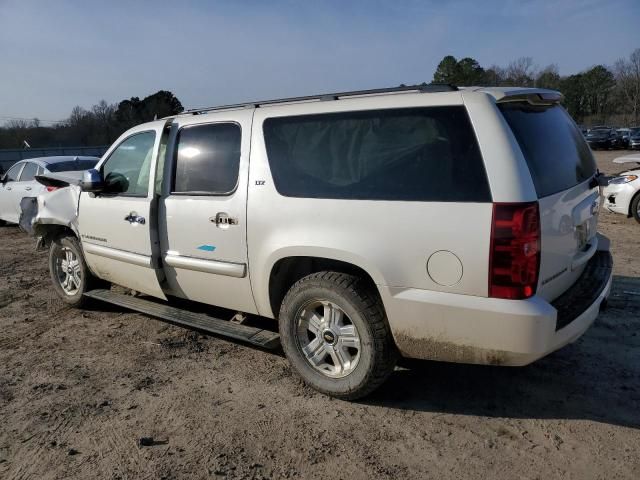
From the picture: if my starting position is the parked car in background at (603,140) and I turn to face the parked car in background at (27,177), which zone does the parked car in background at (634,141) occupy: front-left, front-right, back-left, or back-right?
back-left

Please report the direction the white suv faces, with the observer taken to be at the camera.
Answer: facing away from the viewer and to the left of the viewer

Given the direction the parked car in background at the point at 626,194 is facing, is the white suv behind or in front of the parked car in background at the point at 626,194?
in front

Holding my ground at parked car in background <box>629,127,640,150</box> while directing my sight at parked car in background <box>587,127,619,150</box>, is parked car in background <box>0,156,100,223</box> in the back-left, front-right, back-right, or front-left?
front-left

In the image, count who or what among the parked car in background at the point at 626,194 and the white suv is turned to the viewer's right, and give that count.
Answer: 0

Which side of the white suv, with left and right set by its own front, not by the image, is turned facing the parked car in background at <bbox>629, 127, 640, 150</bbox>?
right

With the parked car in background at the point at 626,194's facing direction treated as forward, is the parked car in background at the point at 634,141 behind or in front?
behind

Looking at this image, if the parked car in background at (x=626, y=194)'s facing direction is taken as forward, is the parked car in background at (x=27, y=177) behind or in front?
in front

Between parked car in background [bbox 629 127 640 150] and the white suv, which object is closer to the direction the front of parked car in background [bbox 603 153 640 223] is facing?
the white suv

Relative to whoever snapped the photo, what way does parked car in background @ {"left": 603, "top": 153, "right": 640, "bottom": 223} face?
facing the viewer and to the left of the viewer

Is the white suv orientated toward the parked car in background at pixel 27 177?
yes

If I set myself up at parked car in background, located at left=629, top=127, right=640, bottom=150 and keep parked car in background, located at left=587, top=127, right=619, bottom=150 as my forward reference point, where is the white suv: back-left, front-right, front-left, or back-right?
front-left

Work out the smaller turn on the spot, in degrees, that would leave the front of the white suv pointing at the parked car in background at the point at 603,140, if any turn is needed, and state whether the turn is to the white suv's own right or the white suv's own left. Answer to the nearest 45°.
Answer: approximately 90° to the white suv's own right

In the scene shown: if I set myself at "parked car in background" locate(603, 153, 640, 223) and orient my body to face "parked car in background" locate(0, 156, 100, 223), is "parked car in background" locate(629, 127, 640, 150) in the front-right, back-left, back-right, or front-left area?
back-right

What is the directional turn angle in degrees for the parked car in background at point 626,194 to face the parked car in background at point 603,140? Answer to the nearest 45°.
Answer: approximately 135° to its right
